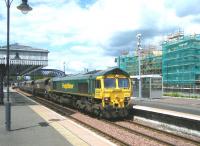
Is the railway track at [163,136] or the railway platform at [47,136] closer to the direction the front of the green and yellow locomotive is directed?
the railway track

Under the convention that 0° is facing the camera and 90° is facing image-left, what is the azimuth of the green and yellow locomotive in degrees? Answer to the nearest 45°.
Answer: approximately 315°

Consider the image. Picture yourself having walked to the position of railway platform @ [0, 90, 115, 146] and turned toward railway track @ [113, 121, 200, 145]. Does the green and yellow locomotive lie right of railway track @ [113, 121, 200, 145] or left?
left

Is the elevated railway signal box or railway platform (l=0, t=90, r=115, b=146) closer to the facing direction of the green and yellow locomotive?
the railway platform

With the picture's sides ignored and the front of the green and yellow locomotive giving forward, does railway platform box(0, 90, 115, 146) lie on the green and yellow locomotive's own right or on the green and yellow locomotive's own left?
on the green and yellow locomotive's own right

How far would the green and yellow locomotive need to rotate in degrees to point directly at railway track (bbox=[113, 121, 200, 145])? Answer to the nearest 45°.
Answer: approximately 45° to its right
